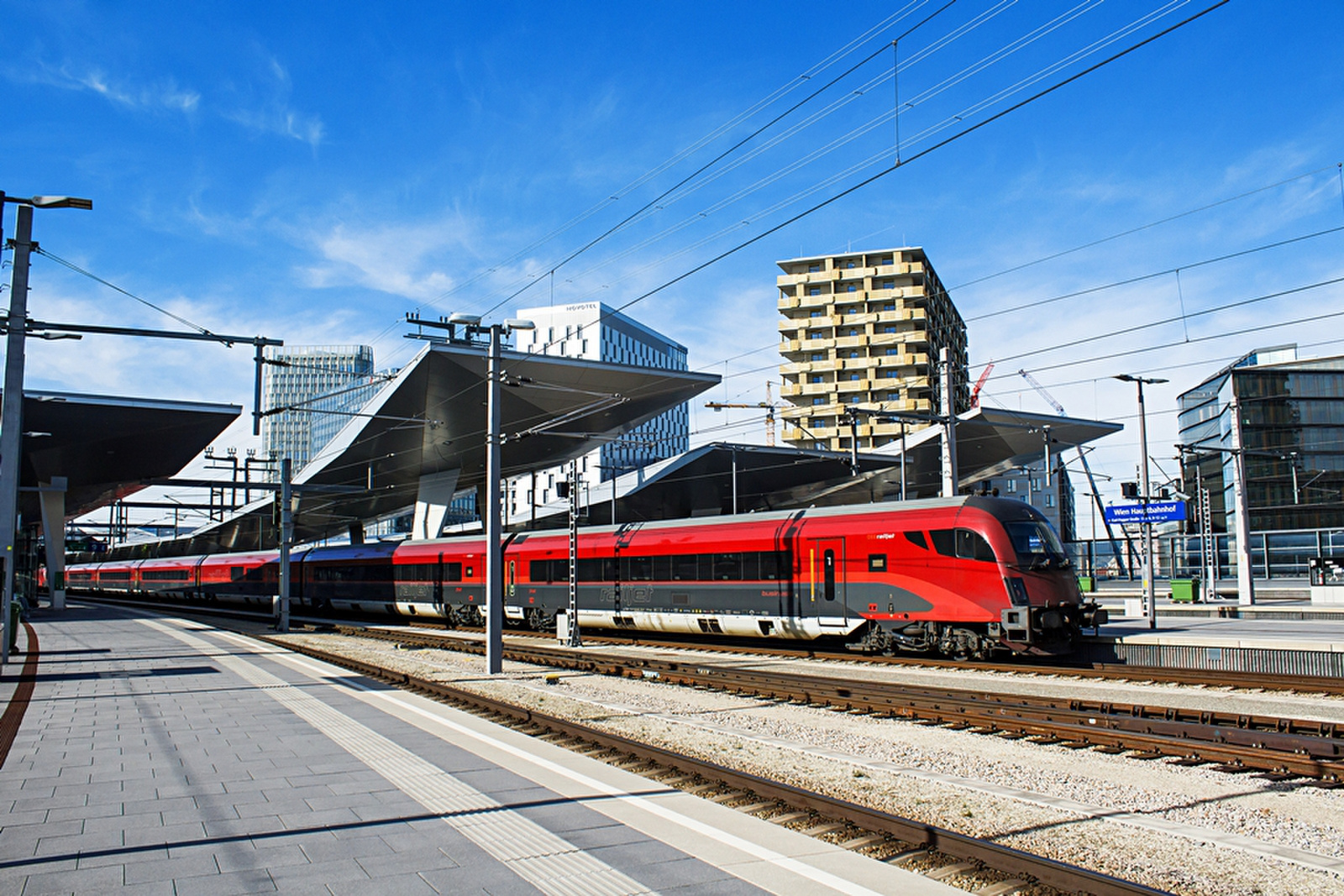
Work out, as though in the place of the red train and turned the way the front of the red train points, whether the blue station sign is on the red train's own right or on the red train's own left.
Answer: on the red train's own left

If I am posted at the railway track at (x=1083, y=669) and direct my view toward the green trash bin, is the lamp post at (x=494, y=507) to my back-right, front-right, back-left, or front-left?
back-left

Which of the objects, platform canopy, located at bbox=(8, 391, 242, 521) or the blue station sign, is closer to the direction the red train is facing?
the blue station sign

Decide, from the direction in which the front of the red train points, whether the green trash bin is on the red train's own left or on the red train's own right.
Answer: on the red train's own left

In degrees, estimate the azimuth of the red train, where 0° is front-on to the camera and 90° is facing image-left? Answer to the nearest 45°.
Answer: approximately 315°

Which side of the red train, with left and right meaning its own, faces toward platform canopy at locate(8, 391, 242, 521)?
back

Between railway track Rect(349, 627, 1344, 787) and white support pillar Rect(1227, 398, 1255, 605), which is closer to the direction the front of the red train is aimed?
the railway track

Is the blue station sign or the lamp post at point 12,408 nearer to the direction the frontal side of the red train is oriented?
the blue station sign
